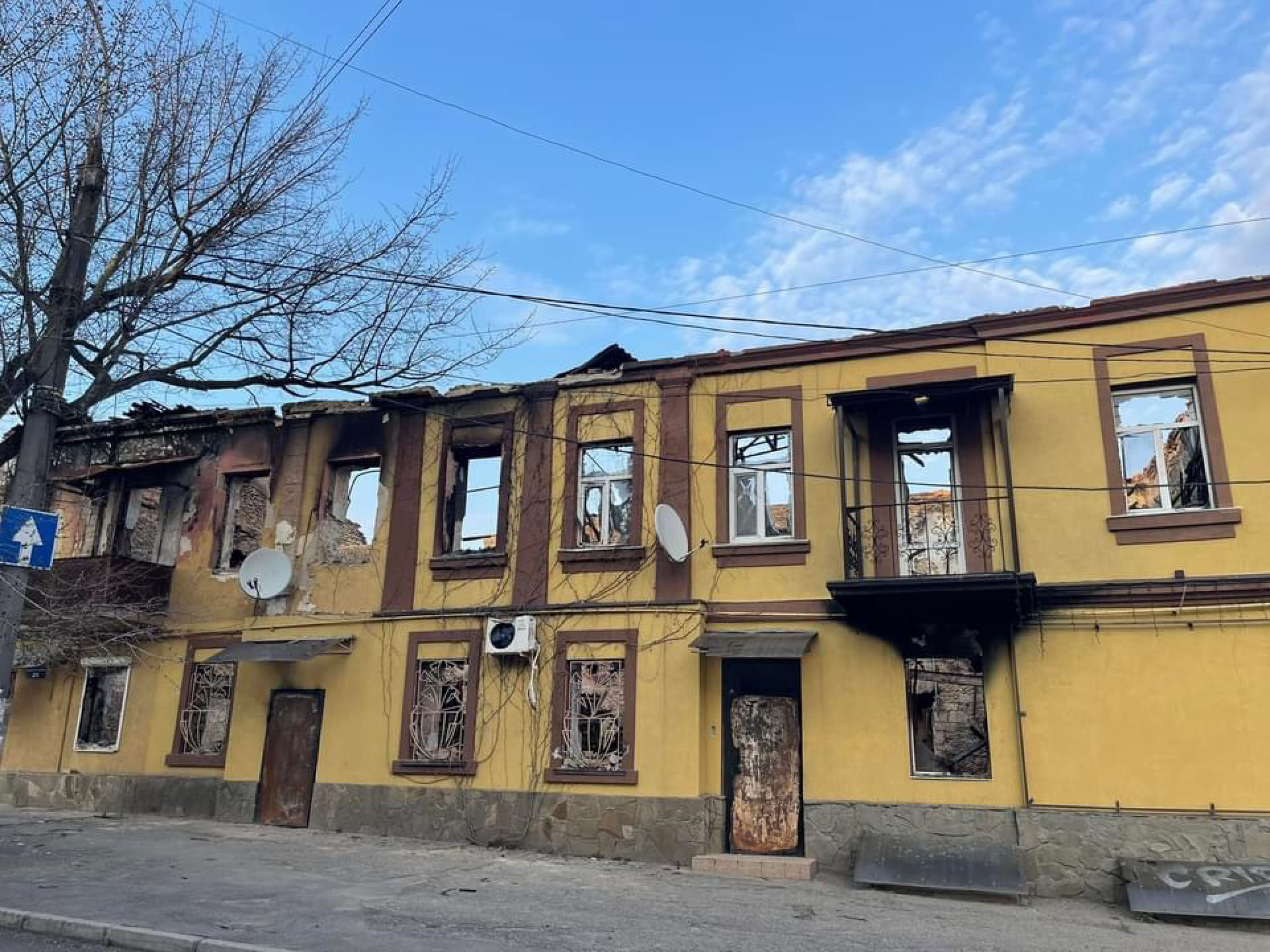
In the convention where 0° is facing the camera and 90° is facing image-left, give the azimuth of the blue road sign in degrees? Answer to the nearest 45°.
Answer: approximately 0°

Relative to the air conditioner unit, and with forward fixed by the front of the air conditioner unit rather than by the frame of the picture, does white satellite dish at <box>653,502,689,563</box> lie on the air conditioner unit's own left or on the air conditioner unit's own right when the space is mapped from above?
on the air conditioner unit's own left

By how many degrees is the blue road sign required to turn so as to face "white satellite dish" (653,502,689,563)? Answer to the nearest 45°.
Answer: approximately 90° to its left

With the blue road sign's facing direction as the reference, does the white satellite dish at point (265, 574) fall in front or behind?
behind

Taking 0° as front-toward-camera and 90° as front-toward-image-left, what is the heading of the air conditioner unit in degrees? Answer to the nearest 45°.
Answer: approximately 45°
